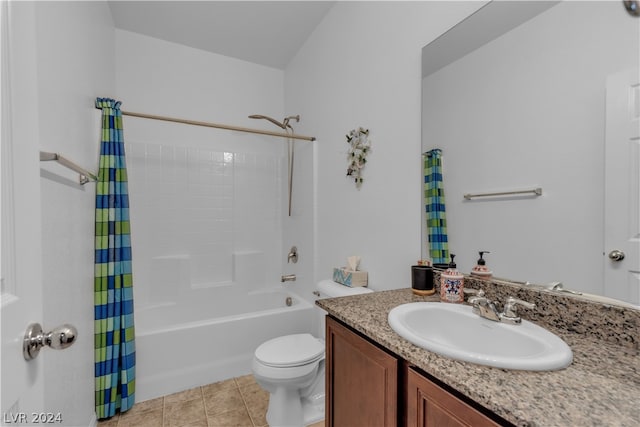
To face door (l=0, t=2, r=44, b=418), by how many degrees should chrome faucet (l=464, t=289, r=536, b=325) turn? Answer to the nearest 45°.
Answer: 0° — it already faces it

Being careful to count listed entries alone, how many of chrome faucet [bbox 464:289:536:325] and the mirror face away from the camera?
0

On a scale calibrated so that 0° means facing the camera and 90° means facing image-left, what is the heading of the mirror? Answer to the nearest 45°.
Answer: approximately 45°

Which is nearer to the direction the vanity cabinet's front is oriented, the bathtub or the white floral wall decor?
the bathtub

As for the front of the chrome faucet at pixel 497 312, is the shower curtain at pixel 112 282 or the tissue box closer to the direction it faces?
the shower curtain

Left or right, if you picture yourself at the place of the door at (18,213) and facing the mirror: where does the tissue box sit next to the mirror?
left

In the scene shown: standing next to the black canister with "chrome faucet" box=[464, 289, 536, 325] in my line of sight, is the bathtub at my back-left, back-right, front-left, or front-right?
back-right

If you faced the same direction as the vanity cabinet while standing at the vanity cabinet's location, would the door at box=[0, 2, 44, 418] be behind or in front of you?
in front
